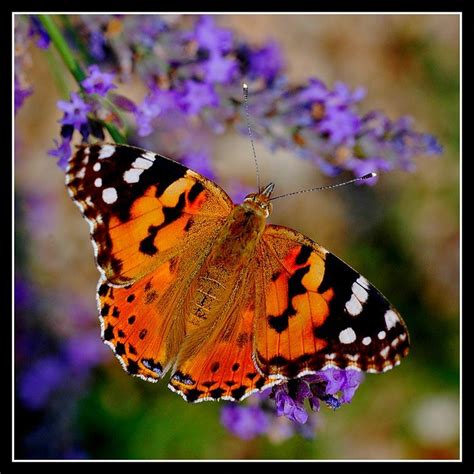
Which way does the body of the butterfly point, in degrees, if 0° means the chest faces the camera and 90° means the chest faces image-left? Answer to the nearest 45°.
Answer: approximately 225°

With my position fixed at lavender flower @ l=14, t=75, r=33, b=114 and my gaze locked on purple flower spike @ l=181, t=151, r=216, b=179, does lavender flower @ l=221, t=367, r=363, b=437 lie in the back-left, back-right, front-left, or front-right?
front-right

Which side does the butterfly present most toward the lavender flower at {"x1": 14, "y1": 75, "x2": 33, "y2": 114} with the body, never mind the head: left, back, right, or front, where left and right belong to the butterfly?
left
